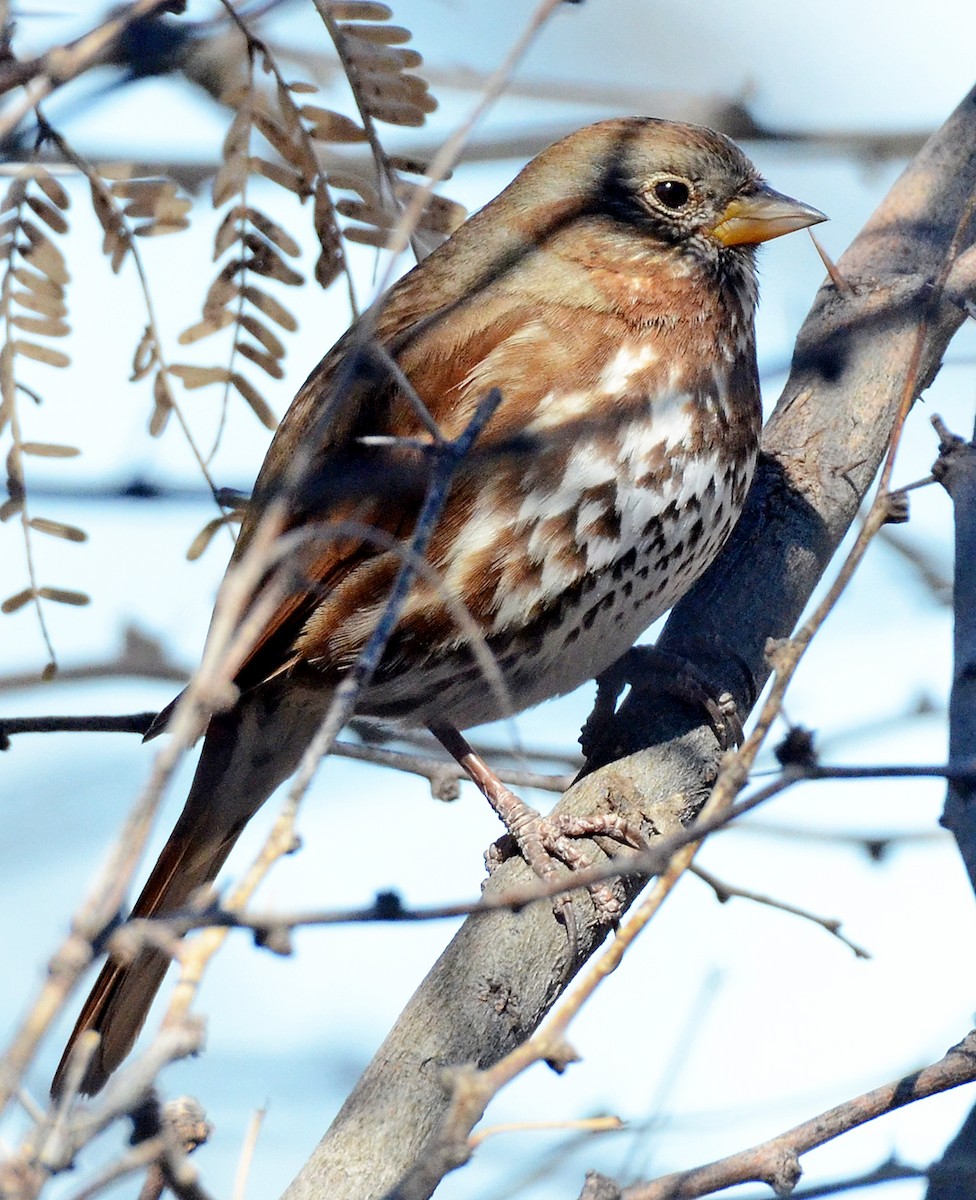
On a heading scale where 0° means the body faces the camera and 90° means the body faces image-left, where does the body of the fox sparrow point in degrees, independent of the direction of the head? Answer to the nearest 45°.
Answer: approximately 270°
